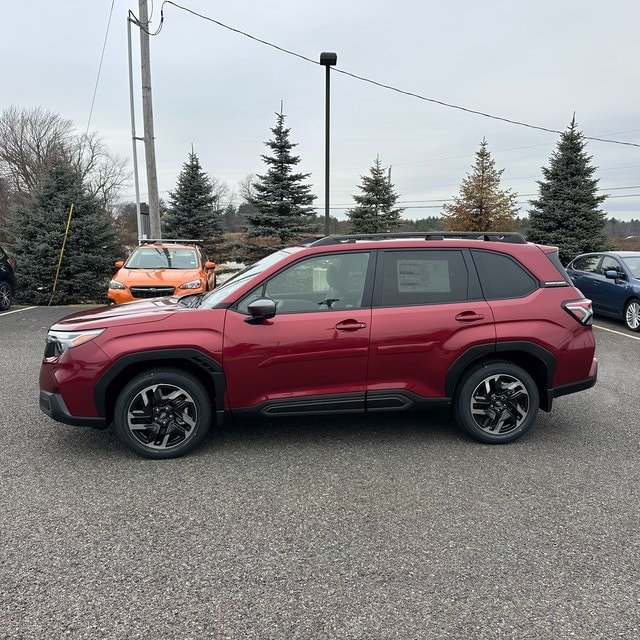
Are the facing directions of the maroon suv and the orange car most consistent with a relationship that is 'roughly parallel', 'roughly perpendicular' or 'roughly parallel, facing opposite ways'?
roughly perpendicular

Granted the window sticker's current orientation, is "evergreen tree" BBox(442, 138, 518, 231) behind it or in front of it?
behind

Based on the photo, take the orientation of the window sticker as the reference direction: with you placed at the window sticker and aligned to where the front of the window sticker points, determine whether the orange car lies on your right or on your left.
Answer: on your right

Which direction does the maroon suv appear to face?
to the viewer's left

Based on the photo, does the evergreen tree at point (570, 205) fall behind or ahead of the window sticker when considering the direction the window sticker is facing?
behind

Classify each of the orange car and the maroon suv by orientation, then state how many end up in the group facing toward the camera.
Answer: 1

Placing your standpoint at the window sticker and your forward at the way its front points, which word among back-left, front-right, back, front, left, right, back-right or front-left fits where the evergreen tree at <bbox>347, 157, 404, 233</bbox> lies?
back

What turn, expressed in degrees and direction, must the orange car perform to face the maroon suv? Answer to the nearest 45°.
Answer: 0° — it already faces it
